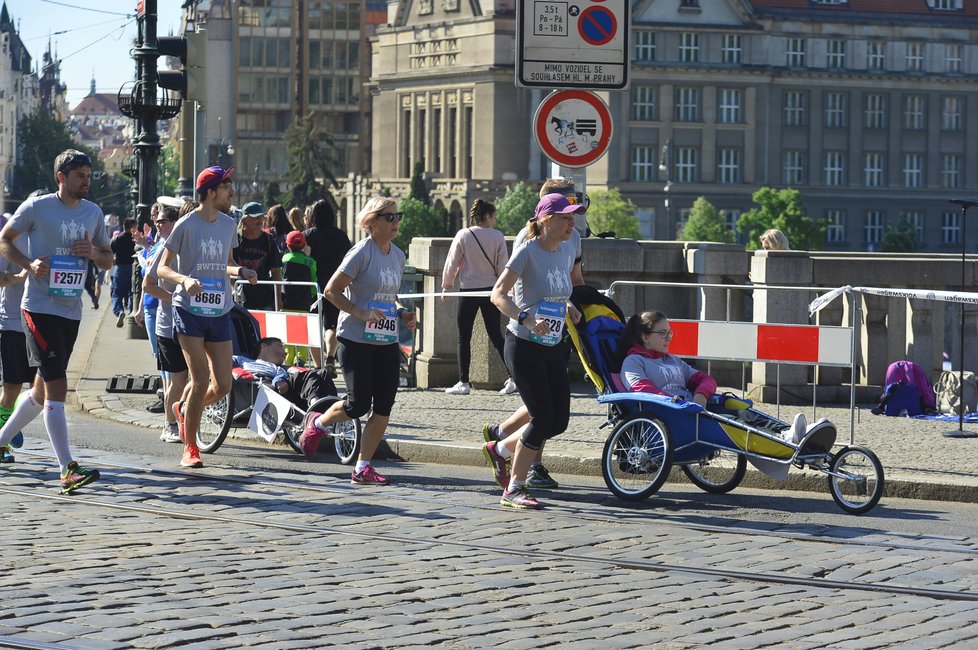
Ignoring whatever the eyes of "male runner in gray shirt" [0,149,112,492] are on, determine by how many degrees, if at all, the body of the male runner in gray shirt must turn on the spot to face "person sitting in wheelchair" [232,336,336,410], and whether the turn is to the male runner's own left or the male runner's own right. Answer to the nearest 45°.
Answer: approximately 90° to the male runner's own left

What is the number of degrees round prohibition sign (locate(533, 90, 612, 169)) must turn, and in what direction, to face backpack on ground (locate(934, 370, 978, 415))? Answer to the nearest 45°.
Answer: approximately 135° to its left

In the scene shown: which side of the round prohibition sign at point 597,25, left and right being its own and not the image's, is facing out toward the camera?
front

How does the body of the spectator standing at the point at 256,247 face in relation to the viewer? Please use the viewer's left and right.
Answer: facing the viewer

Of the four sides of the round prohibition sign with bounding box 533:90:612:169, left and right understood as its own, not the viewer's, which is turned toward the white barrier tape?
left

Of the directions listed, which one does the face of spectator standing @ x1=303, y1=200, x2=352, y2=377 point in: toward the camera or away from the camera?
away from the camera

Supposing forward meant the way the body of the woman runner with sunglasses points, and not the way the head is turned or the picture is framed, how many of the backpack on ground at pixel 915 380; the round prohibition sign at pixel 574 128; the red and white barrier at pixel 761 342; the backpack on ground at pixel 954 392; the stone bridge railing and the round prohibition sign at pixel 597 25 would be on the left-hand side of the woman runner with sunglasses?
6

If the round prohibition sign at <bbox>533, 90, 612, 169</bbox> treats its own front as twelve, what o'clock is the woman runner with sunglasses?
The woman runner with sunglasses is roughly at 1 o'clock from the round prohibition sign.
